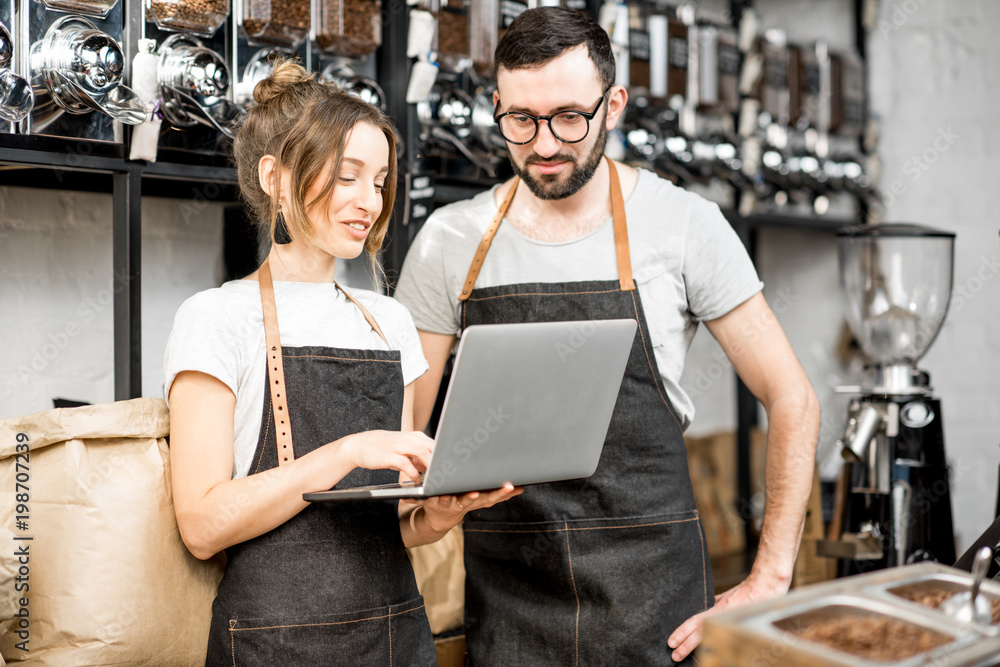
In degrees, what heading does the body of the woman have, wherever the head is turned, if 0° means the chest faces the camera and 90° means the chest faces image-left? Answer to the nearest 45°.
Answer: approximately 315°

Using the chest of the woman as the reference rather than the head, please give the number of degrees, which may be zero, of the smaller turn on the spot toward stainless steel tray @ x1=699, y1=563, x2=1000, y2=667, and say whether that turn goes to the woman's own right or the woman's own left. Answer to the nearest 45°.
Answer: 0° — they already face it

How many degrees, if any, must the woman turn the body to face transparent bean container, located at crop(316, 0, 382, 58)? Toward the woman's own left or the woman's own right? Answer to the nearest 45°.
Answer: approximately 135° to the woman's own left

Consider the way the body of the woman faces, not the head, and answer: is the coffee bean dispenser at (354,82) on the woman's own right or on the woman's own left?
on the woman's own left

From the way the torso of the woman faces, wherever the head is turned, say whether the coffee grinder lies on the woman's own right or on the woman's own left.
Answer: on the woman's own left
